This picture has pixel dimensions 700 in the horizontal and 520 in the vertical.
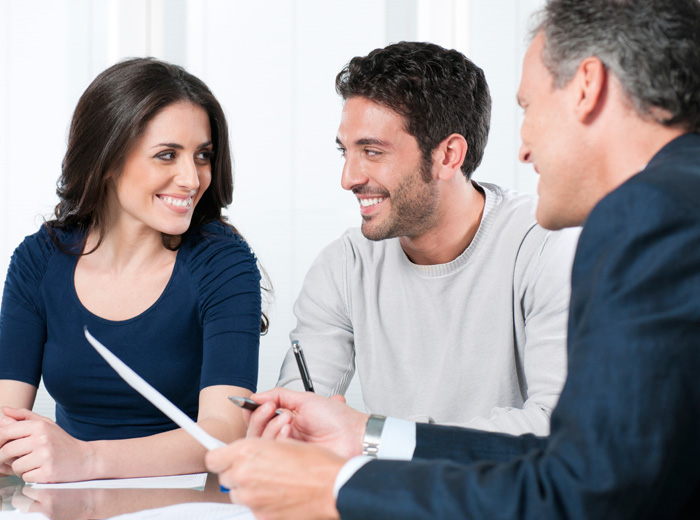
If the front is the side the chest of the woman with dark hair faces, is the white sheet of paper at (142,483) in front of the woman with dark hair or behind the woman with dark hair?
in front

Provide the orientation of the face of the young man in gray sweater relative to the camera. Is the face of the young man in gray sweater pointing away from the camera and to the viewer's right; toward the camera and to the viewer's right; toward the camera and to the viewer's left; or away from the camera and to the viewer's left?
toward the camera and to the viewer's left

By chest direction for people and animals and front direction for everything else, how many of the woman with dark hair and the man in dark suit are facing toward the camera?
1

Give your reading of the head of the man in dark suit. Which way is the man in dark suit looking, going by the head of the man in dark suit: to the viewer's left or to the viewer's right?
to the viewer's left

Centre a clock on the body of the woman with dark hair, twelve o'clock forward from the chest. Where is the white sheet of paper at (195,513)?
The white sheet of paper is roughly at 12 o'clock from the woman with dark hair.

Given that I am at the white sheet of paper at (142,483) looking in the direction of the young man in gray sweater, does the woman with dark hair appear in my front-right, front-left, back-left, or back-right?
front-left

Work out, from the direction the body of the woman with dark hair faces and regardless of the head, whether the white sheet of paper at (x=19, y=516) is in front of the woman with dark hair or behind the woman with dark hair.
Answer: in front

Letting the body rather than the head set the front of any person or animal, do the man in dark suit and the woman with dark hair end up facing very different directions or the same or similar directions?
very different directions

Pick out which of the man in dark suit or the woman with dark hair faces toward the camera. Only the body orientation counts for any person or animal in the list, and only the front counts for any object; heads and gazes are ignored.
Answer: the woman with dark hair

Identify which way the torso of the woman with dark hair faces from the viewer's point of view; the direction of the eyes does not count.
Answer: toward the camera

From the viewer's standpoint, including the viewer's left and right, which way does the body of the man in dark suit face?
facing away from the viewer and to the left of the viewer

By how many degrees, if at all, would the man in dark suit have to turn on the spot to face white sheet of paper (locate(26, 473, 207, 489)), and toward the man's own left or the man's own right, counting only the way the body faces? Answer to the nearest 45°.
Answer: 0° — they already face it
